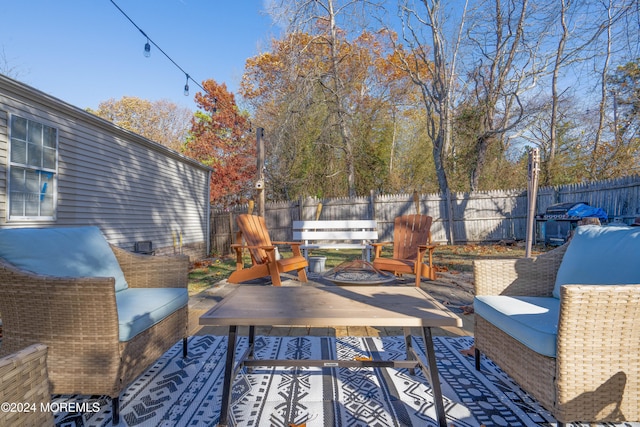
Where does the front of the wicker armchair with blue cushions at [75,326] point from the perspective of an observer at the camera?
facing the viewer and to the right of the viewer

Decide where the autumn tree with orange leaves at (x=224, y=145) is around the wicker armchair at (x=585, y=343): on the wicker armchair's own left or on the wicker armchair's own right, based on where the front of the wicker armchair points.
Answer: on the wicker armchair's own right

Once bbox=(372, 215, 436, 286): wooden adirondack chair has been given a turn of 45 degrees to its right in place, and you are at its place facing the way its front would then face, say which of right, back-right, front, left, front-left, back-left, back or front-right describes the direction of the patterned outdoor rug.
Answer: left

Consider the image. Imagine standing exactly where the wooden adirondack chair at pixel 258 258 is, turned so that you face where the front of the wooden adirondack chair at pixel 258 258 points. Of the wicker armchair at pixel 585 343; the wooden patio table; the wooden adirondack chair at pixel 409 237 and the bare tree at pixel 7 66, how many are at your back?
1

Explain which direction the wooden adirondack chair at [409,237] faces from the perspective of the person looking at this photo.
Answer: facing the viewer and to the left of the viewer

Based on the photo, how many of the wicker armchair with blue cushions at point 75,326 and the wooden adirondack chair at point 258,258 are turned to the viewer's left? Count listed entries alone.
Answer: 0

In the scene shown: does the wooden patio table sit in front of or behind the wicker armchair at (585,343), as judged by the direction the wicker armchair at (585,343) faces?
in front

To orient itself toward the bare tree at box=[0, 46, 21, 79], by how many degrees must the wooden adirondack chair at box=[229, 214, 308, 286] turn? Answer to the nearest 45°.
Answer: approximately 180°

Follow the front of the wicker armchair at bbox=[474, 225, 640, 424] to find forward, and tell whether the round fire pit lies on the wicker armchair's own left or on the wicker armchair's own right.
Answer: on the wicker armchair's own right

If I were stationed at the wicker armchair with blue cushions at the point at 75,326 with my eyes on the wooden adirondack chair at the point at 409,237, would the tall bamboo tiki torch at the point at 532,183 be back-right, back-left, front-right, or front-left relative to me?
front-right

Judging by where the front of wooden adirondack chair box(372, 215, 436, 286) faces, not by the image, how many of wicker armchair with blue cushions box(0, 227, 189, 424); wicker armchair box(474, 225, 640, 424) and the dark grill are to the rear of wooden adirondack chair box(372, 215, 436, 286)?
1

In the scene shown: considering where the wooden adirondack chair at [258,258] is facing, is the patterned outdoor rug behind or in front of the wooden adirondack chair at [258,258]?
in front

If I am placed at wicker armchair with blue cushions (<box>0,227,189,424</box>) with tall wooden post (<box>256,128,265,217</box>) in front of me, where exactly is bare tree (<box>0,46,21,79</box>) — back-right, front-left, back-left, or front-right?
front-left

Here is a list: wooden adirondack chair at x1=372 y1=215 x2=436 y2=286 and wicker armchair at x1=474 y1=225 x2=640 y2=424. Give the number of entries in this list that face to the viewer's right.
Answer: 0
